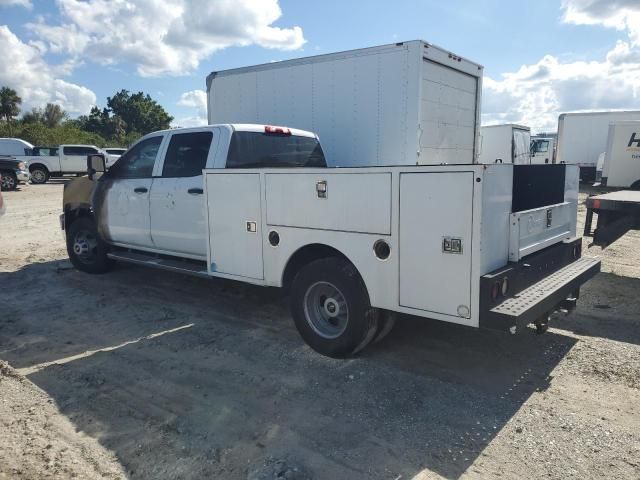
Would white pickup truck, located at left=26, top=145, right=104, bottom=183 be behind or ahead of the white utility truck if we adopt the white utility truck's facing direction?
ahead

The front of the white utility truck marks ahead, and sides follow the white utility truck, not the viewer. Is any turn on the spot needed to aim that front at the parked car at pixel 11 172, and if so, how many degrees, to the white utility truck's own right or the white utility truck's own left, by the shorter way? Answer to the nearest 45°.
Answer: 0° — it already faces it

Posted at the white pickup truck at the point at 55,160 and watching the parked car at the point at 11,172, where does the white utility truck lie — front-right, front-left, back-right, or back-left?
front-left

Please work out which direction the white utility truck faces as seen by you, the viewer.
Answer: facing away from the viewer and to the left of the viewer
